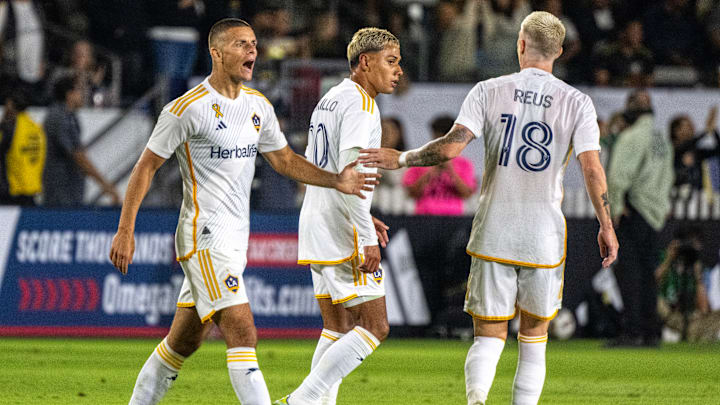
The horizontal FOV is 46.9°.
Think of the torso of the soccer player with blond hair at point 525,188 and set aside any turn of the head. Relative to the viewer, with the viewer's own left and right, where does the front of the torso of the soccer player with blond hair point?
facing away from the viewer

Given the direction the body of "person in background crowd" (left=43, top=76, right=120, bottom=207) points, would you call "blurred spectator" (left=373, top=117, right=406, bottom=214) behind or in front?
in front

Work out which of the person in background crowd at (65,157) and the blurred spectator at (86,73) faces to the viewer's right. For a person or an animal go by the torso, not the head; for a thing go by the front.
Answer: the person in background crowd

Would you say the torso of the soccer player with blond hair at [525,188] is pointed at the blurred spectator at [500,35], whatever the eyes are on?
yes

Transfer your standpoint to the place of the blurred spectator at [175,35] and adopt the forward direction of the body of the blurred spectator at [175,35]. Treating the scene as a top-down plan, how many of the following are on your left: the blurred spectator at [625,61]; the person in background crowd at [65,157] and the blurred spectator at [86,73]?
1

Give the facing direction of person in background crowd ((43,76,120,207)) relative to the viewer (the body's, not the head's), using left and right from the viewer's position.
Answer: facing to the right of the viewer

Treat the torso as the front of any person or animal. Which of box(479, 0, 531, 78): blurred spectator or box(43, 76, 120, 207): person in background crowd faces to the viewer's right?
the person in background crowd

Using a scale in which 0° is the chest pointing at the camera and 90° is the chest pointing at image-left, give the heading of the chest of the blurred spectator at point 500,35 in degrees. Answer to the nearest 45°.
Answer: approximately 0°

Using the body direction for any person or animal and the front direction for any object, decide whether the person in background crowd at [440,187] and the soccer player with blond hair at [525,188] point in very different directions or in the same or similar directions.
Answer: very different directions

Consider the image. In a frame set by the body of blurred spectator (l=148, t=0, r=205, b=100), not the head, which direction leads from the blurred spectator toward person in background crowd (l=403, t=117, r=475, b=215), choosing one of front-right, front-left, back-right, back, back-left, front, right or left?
front-left

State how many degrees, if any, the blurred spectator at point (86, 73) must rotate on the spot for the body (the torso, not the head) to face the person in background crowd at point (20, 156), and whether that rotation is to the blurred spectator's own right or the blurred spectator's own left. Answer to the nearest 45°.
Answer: approximately 45° to the blurred spectator's own right

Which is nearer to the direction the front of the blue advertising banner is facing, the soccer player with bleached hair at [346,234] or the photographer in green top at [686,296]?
the soccer player with bleached hair
